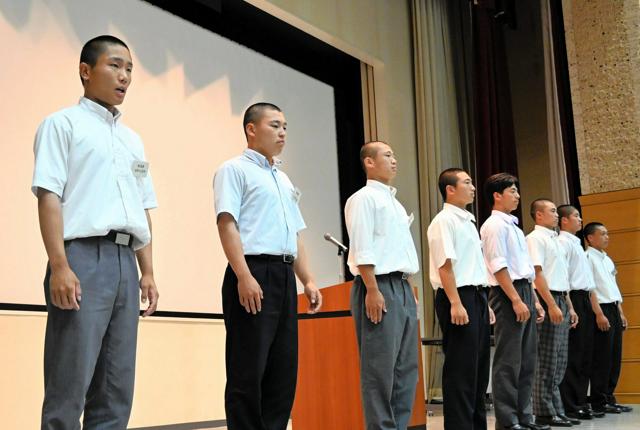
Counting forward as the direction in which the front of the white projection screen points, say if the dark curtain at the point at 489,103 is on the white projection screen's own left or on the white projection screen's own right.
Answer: on the white projection screen's own left

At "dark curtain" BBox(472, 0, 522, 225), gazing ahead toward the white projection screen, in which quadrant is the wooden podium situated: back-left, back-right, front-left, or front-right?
front-left
